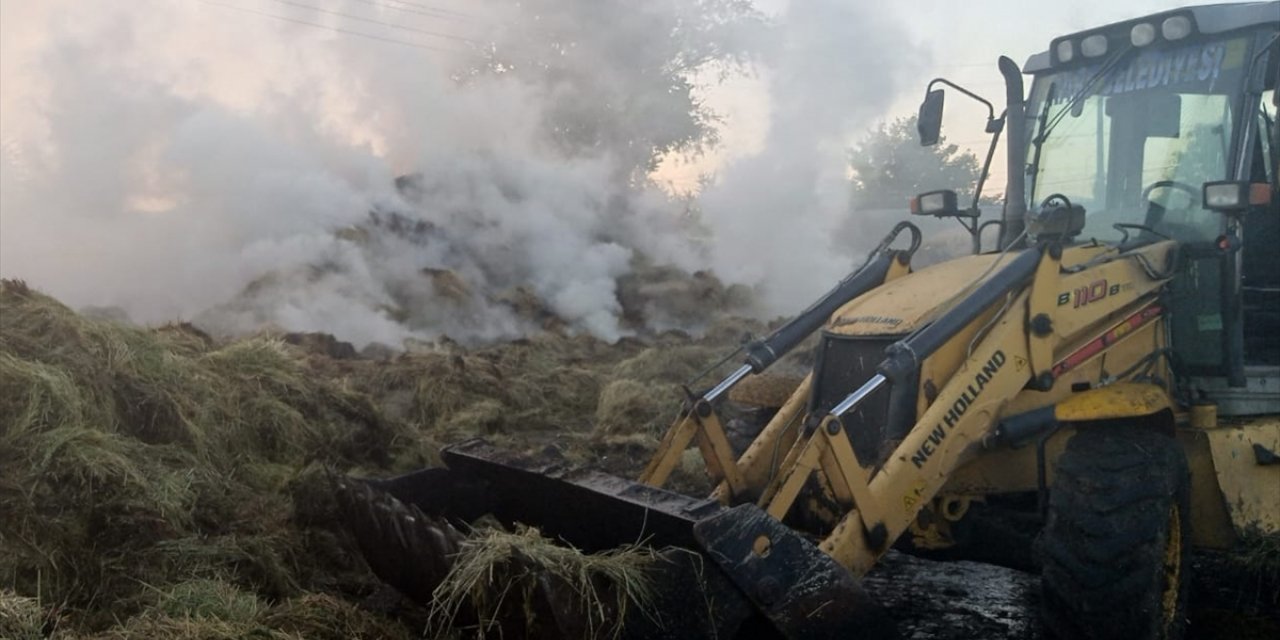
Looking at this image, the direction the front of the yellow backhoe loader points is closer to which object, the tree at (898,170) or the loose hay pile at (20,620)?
the loose hay pile

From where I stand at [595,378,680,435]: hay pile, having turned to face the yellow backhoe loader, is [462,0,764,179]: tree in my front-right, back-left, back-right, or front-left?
back-left

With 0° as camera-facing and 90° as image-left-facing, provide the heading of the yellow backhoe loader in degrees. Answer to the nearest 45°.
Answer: approximately 45°

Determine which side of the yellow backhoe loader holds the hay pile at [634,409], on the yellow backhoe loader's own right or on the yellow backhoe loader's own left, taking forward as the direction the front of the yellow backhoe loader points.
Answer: on the yellow backhoe loader's own right

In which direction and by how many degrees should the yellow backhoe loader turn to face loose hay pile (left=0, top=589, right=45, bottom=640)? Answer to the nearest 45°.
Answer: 0° — it already faces it

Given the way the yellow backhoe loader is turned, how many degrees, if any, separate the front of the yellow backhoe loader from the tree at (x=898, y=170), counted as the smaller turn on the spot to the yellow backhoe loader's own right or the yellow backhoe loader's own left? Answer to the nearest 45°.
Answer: approximately 135° to the yellow backhoe loader's own right

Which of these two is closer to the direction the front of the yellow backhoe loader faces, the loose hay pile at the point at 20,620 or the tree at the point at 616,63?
the loose hay pile
